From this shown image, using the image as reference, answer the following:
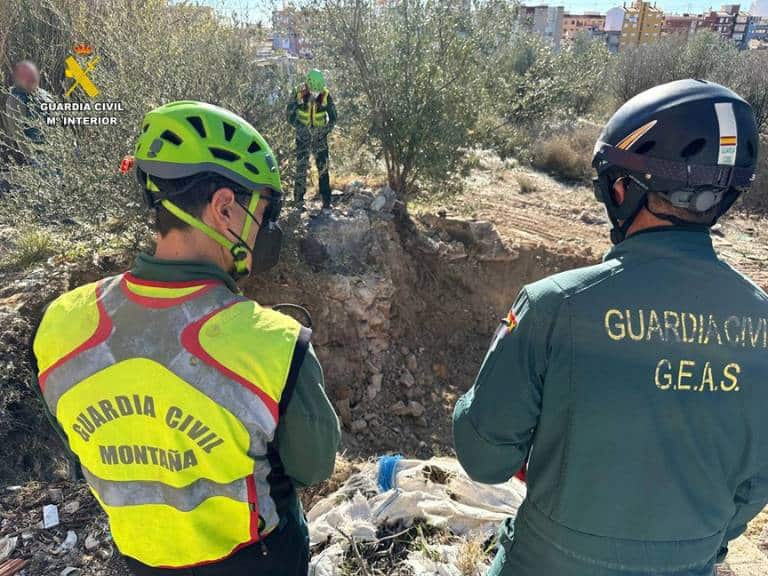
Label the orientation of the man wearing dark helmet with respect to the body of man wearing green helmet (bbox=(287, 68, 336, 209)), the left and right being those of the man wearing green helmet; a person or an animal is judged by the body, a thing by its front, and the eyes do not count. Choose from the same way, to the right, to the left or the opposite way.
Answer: the opposite way

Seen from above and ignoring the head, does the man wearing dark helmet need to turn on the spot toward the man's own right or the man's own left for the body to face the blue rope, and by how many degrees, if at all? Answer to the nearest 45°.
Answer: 0° — they already face it

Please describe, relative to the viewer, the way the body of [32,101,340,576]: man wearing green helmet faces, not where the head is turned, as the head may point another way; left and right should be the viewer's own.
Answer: facing away from the viewer and to the right of the viewer

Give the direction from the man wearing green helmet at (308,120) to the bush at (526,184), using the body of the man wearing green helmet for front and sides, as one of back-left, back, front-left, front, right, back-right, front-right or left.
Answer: back-left

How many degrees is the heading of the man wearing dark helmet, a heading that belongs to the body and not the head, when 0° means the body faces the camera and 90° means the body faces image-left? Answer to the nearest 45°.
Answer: approximately 135°

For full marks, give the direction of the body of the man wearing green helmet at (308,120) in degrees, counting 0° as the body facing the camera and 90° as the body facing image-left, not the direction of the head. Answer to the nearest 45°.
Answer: approximately 0°

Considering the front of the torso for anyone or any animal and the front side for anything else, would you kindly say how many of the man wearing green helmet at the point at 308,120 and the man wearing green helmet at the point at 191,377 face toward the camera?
1

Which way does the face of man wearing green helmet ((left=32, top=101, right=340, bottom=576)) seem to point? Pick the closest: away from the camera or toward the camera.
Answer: away from the camera

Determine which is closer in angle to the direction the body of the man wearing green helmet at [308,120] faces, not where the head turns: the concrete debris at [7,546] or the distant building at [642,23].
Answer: the concrete debris

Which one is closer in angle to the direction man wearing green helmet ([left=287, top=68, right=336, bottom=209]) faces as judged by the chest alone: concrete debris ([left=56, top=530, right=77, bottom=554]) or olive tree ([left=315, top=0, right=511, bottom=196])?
the concrete debris

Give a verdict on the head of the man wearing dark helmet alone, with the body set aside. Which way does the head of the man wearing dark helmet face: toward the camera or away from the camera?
away from the camera

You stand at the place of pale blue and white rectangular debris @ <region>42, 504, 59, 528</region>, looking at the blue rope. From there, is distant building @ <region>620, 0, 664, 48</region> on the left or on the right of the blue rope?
left
